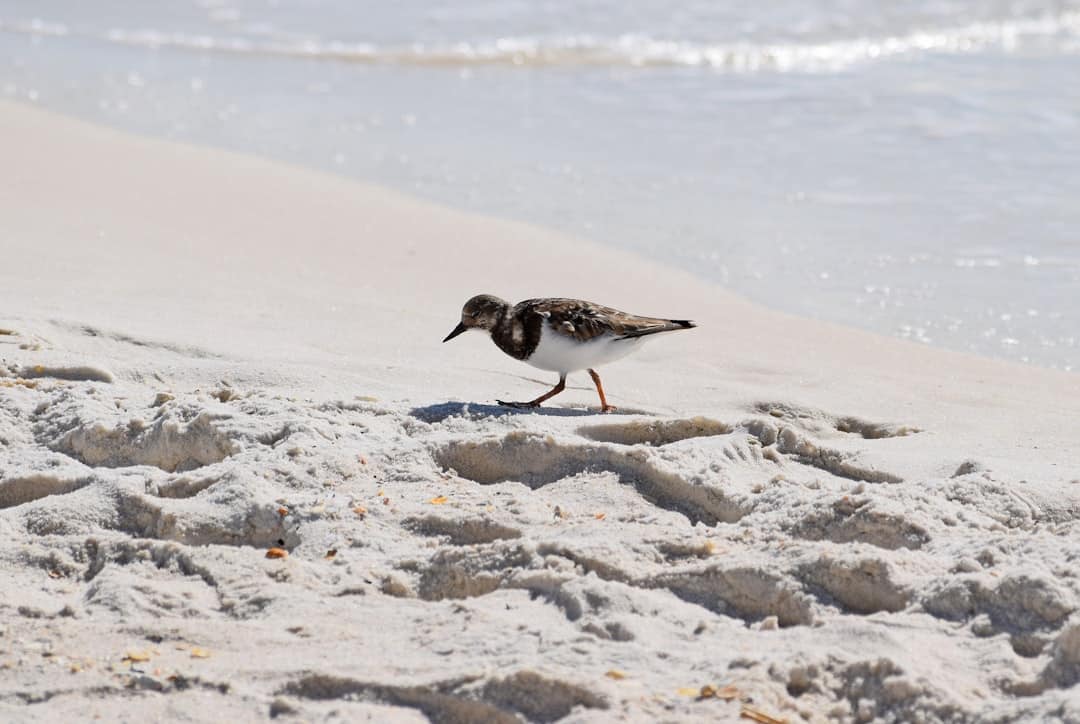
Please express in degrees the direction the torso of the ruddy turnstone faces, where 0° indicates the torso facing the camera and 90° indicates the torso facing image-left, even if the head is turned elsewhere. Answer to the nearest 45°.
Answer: approximately 90°
